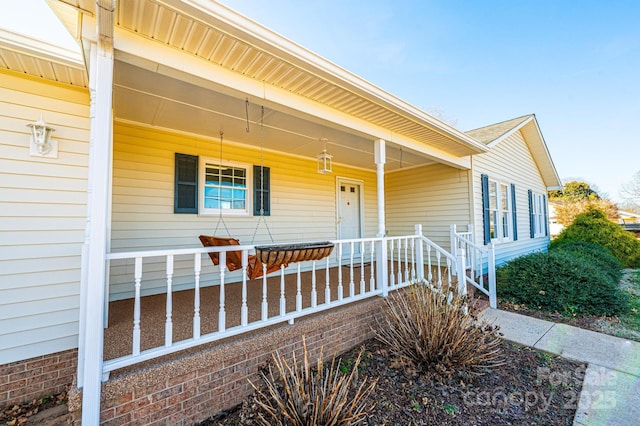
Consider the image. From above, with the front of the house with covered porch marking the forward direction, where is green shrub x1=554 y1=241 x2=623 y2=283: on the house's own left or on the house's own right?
on the house's own left

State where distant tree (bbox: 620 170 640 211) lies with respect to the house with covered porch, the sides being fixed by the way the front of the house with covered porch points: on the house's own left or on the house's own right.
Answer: on the house's own left

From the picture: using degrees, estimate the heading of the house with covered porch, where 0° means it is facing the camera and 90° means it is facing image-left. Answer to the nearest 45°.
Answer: approximately 315°

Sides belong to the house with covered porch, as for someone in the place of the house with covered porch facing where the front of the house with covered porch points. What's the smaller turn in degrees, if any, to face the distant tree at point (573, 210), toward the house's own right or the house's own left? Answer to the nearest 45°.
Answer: approximately 90° to the house's own left

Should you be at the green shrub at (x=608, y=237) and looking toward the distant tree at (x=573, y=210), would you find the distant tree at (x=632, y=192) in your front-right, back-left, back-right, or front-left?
front-right

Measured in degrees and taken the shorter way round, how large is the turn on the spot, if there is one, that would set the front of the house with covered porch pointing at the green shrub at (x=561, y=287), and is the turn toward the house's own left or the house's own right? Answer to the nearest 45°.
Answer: approximately 45° to the house's own left

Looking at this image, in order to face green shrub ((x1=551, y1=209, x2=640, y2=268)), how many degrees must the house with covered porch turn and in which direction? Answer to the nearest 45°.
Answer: approximately 45° to its left
